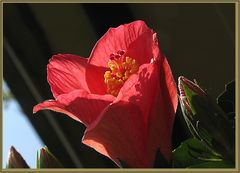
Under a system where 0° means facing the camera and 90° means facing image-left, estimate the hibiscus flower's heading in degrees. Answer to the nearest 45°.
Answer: approximately 45°
